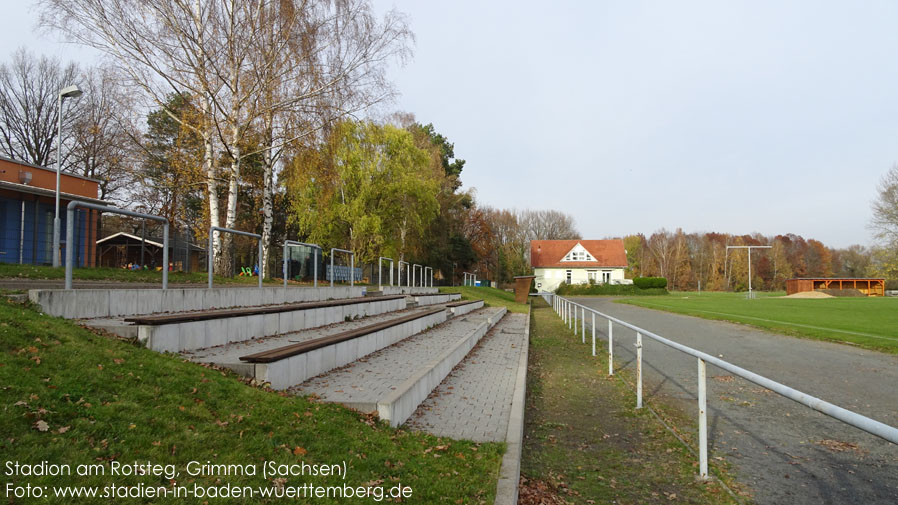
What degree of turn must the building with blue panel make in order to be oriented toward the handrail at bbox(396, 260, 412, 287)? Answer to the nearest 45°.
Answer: approximately 45° to its left

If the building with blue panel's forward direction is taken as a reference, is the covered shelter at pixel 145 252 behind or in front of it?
in front

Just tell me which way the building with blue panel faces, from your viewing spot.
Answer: facing the viewer and to the right of the viewer

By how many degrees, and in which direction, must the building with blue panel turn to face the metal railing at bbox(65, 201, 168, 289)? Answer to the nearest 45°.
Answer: approximately 45° to its right
